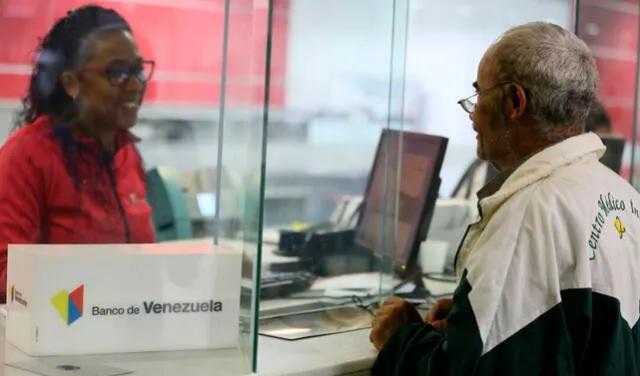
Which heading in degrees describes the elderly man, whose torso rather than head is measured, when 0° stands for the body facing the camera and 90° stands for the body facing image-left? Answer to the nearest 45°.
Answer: approximately 135°

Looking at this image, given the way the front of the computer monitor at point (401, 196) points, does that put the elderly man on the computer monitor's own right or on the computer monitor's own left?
on the computer monitor's own left

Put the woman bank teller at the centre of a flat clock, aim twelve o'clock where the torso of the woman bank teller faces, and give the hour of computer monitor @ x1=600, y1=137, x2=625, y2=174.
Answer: The computer monitor is roughly at 11 o'clock from the woman bank teller.

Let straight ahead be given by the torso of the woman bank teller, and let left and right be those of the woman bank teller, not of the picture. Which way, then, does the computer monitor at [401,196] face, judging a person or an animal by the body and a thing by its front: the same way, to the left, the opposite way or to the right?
to the right

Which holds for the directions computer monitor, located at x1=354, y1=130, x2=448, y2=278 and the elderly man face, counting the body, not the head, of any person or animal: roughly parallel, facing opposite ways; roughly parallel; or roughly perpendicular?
roughly perpendicular

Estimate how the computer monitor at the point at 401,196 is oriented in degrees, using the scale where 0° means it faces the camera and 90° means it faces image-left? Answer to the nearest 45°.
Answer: approximately 45°

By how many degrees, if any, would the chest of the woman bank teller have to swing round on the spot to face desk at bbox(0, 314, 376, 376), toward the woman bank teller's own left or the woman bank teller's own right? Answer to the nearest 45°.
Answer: approximately 45° to the woman bank teller's own right

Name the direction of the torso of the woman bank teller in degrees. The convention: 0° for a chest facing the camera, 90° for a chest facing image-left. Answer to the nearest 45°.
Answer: approximately 315°

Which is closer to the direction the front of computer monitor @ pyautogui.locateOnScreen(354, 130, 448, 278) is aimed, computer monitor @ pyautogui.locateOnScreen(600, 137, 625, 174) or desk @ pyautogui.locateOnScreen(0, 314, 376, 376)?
the desk

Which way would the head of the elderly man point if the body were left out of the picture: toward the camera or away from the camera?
away from the camera
